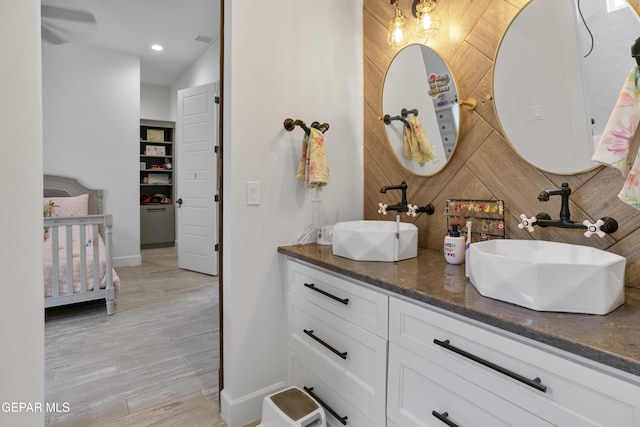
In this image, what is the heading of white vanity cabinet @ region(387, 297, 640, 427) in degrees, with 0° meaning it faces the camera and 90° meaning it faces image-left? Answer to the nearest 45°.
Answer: approximately 45°

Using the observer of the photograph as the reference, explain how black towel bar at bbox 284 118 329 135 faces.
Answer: facing the viewer and to the right of the viewer

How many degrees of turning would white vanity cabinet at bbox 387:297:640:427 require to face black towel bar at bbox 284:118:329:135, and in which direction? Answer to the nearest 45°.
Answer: approximately 90° to its right

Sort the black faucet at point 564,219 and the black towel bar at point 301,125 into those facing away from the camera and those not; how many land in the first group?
0

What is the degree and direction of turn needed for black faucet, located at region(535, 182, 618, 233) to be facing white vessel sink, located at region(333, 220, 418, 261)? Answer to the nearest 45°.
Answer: approximately 45° to its right

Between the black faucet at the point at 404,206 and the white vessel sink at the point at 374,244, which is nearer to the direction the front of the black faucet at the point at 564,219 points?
the white vessel sink

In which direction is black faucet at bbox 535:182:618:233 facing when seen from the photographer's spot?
facing the viewer and to the left of the viewer

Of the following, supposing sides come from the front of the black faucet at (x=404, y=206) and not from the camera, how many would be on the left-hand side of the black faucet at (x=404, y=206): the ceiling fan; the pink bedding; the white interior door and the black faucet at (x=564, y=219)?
1

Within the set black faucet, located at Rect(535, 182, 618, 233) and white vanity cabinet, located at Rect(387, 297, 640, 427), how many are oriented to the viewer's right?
0

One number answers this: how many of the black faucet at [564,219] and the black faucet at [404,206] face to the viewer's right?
0

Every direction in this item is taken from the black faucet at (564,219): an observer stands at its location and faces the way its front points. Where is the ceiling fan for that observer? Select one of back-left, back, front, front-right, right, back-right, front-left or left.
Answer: front-right
